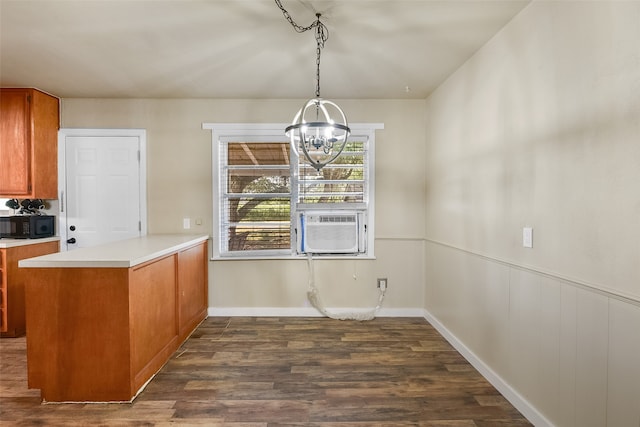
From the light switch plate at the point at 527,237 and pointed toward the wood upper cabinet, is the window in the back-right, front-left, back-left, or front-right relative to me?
front-right

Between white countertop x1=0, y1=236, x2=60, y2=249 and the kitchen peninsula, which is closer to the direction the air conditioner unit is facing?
the kitchen peninsula

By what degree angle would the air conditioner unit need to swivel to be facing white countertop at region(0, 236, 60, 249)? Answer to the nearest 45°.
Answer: approximately 90° to its right

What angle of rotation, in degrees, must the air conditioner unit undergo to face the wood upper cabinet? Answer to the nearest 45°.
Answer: approximately 90° to its right

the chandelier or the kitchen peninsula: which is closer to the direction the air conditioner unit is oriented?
the chandelier

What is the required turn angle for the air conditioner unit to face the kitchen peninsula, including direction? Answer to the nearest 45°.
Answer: approximately 45° to its right

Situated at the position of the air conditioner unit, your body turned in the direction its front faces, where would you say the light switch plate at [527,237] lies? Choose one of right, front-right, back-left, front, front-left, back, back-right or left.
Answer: front-left

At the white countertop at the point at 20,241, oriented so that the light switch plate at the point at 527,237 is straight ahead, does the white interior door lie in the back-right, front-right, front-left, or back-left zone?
front-left

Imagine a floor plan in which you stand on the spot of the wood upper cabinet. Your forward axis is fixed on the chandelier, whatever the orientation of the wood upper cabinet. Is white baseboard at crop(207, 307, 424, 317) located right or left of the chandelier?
left

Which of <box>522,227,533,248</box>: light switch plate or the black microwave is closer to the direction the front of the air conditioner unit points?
the light switch plate

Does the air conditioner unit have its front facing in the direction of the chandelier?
yes

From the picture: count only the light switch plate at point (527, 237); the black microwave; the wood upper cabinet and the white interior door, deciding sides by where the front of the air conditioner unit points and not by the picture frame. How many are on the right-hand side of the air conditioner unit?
3

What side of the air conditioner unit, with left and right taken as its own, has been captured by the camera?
front

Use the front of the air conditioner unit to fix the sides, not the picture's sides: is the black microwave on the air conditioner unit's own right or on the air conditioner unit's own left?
on the air conditioner unit's own right

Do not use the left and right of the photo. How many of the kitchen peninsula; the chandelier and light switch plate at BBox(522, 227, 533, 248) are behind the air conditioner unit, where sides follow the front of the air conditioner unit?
0

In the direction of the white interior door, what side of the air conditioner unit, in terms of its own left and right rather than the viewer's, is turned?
right
